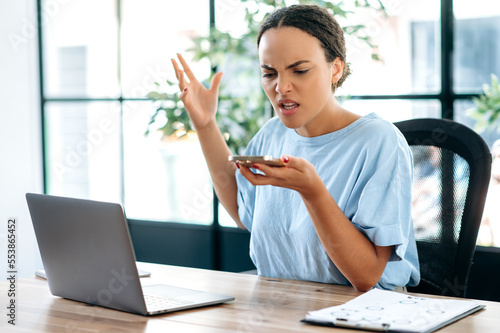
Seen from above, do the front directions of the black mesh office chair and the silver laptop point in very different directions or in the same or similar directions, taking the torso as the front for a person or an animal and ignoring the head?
very different directions

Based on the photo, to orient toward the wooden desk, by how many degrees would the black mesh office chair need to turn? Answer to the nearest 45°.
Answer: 0° — it already faces it

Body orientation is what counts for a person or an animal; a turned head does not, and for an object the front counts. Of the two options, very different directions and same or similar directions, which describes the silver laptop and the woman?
very different directions

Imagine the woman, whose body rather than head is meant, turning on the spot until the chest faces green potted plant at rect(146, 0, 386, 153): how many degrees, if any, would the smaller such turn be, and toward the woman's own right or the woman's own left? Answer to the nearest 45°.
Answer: approximately 135° to the woman's own right

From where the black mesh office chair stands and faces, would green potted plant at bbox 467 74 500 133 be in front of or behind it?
behind

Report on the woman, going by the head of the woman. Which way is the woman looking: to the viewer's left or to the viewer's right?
to the viewer's left

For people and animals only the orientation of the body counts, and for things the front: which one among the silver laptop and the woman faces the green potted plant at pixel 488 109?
the silver laptop

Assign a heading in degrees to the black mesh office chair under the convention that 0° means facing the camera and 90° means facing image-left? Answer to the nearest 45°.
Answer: approximately 45°
